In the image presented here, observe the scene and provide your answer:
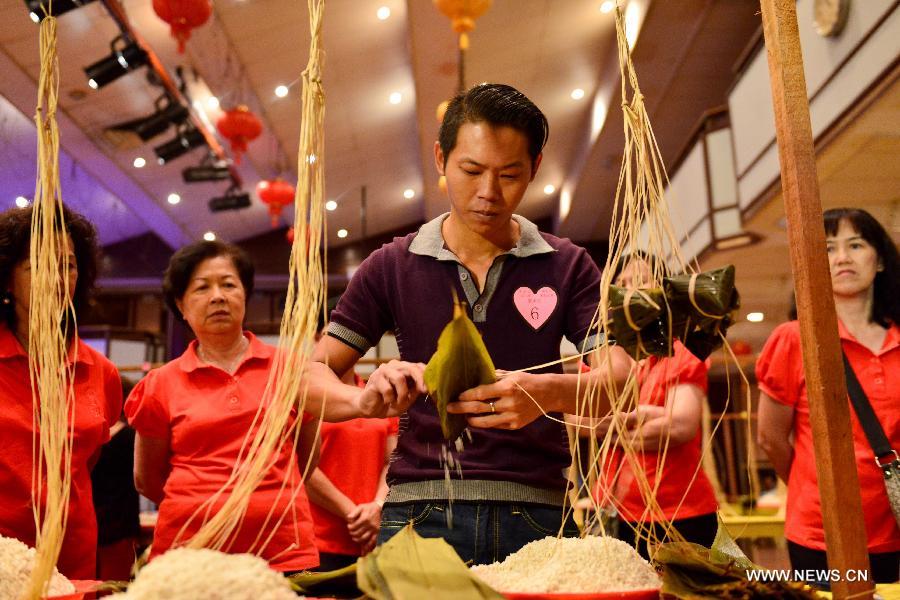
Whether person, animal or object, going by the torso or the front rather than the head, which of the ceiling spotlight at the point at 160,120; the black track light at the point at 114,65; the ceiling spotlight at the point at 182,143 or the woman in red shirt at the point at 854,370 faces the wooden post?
the woman in red shirt

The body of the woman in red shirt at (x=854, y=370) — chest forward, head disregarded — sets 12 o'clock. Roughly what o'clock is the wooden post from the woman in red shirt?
The wooden post is roughly at 12 o'clock from the woman in red shirt.

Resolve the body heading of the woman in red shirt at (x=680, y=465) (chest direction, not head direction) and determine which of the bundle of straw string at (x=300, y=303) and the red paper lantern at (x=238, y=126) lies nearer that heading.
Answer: the bundle of straw string
